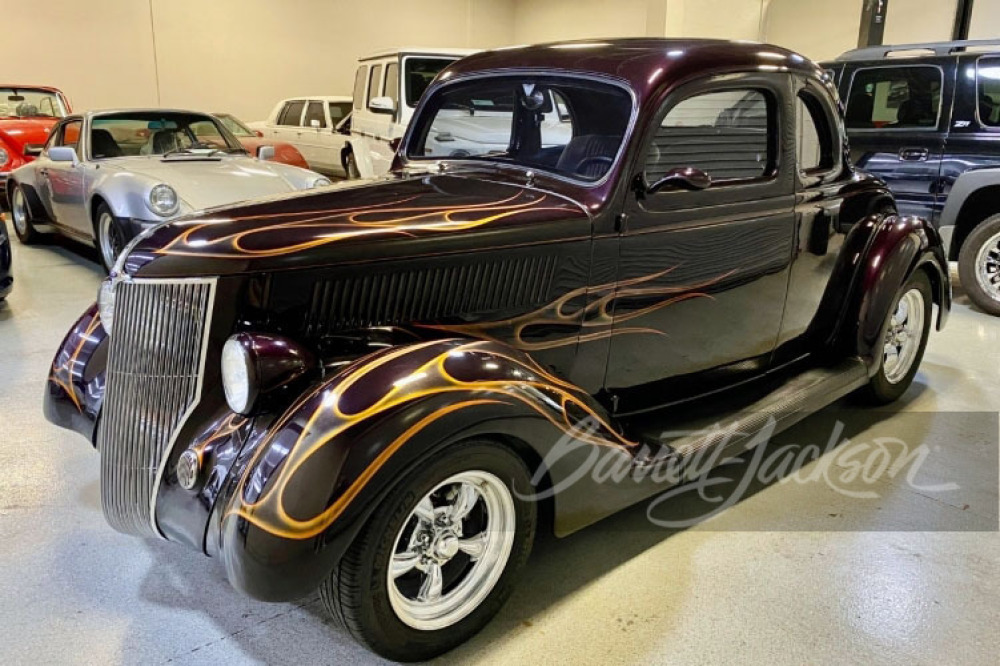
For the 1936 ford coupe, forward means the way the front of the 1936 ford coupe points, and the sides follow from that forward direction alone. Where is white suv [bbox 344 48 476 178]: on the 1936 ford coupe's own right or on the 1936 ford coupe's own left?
on the 1936 ford coupe's own right

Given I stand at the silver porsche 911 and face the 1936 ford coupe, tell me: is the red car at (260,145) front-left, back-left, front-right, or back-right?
back-left

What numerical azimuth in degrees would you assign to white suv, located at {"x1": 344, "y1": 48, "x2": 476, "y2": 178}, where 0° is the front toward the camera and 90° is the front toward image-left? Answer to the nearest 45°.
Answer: approximately 315°

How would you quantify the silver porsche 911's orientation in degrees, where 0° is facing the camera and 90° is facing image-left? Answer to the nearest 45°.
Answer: approximately 315°
